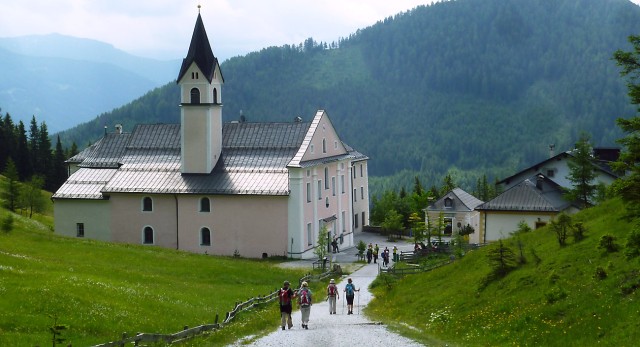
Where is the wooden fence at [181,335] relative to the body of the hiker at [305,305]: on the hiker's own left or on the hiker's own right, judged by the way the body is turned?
on the hiker's own left

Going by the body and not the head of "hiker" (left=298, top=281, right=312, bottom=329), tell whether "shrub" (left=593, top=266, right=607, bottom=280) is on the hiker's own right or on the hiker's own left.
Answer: on the hiker's own right

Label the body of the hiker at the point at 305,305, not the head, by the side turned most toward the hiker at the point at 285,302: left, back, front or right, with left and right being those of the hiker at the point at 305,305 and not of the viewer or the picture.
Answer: left

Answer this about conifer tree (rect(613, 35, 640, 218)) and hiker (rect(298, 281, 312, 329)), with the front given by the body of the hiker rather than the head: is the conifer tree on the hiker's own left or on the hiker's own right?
on the hiker's own right

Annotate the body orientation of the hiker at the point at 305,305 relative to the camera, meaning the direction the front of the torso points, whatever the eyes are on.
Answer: away from the camera
